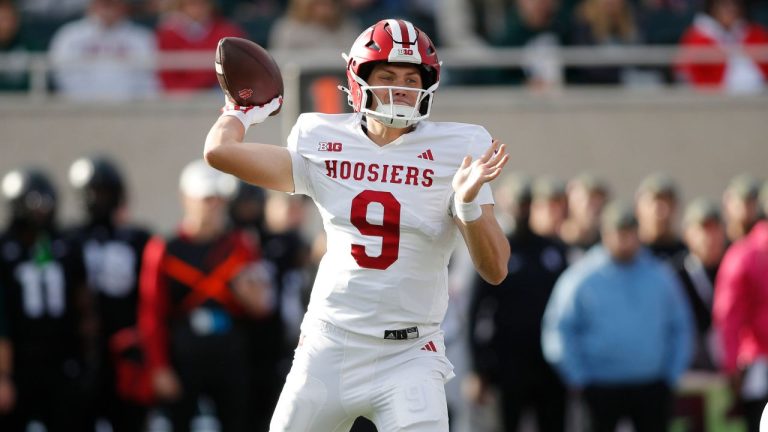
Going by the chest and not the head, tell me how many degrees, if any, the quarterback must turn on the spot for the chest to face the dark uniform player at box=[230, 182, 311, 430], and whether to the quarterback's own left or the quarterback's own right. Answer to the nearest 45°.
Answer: approximately 180°

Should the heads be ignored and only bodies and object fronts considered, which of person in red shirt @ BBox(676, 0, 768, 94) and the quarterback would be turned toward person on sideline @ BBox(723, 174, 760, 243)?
the person in red shirt

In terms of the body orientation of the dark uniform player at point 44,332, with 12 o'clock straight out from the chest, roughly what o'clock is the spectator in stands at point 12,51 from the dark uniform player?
The spectator in stands is roughly at 6 o'clock from the dark uniform player.

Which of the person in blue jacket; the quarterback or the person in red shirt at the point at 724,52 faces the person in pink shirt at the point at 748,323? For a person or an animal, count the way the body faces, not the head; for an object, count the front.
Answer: the person in red shirt at the point at 724,52

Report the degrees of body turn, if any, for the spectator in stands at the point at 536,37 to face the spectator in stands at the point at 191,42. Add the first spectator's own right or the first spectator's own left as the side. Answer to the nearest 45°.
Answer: approximately 90° to the first spectator's own right

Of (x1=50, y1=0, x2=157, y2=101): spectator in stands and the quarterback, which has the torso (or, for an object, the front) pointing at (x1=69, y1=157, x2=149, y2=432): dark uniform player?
the spectator in stands

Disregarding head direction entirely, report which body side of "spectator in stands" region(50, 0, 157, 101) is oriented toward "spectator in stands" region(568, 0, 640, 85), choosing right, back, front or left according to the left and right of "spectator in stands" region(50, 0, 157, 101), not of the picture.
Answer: left

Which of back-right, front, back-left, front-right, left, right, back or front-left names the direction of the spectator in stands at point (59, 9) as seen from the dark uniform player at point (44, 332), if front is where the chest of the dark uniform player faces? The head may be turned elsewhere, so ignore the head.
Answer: back

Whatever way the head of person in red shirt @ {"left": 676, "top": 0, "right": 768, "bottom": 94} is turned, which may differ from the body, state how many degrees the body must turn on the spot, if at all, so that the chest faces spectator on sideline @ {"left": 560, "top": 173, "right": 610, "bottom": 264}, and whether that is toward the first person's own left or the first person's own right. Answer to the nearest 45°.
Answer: approximately 45° to the first person's own right
